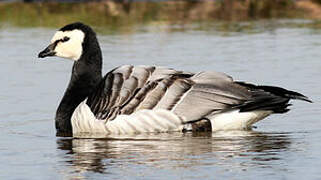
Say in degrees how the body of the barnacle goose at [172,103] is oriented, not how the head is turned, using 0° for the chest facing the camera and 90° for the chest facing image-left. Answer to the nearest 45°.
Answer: approximately 90°
